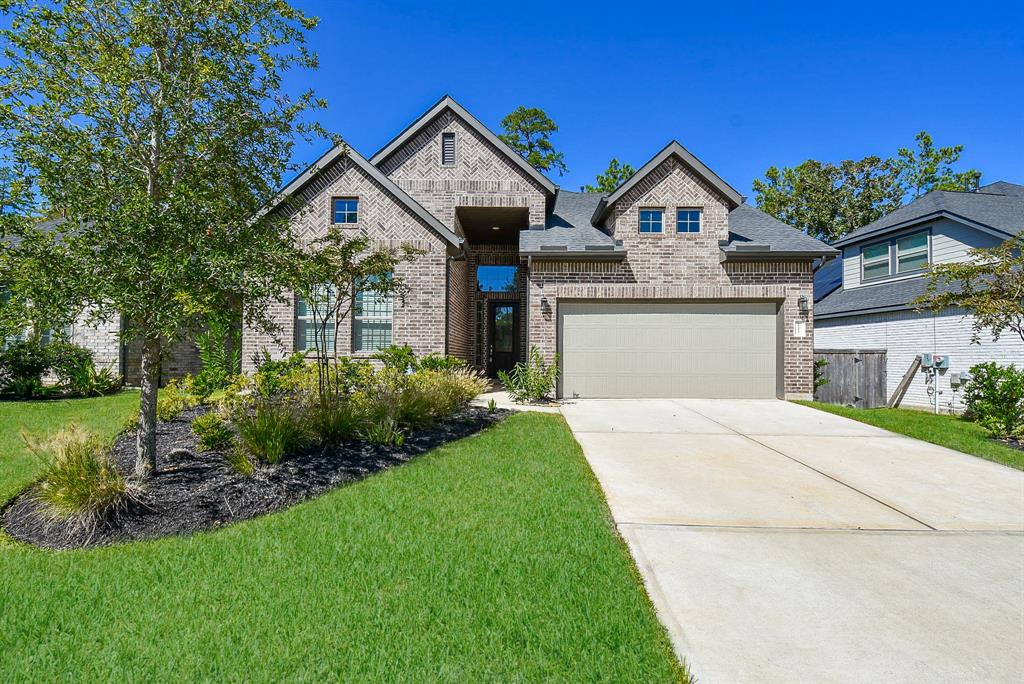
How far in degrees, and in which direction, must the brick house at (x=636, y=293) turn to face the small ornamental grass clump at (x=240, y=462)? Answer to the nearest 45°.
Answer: approximately 45° to its right

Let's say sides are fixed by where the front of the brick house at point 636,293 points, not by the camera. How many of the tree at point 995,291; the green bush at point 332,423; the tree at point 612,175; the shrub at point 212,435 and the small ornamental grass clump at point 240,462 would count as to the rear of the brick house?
1

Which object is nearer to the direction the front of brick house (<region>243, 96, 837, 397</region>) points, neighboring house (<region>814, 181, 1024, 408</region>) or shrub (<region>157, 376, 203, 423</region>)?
the shrub

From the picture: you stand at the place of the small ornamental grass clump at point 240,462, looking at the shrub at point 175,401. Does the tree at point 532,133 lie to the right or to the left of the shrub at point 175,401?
right

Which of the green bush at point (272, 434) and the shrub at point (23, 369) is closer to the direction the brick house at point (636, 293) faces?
the green bush

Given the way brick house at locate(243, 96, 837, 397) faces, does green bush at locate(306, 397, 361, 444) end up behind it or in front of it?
in front

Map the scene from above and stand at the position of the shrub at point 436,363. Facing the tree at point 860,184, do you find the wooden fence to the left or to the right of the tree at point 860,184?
right

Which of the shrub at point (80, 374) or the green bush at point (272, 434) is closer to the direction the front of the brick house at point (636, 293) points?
the green bush

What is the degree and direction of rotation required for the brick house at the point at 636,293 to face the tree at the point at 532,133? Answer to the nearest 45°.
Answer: approximately 180°

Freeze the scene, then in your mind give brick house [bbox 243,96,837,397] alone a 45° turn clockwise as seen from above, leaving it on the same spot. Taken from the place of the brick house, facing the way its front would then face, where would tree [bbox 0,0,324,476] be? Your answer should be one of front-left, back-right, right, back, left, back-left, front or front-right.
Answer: front

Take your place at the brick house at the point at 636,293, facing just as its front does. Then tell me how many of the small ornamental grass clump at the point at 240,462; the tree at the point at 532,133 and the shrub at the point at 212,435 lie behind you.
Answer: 1

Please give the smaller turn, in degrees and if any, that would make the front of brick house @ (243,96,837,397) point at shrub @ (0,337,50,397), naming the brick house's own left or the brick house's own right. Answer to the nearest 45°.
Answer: approximately 90° to the brick house's own right

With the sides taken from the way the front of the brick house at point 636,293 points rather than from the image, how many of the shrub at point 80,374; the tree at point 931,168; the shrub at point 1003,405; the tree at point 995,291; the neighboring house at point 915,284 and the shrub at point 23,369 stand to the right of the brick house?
2

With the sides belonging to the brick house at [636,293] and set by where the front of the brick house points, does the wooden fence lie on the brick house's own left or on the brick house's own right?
on the brick house's own left

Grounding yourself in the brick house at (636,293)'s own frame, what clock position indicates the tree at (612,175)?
The tree is roughly at 6 o'clock from the brick house.

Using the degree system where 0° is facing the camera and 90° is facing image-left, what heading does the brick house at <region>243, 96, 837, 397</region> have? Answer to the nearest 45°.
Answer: approximately 0°

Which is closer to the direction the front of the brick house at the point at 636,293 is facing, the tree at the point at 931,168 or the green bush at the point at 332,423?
the green bush

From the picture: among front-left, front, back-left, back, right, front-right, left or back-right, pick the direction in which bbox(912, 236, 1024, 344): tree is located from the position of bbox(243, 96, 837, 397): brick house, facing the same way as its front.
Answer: front-left

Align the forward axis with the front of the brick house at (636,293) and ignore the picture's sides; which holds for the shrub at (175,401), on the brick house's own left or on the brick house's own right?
on the brick house's own right
